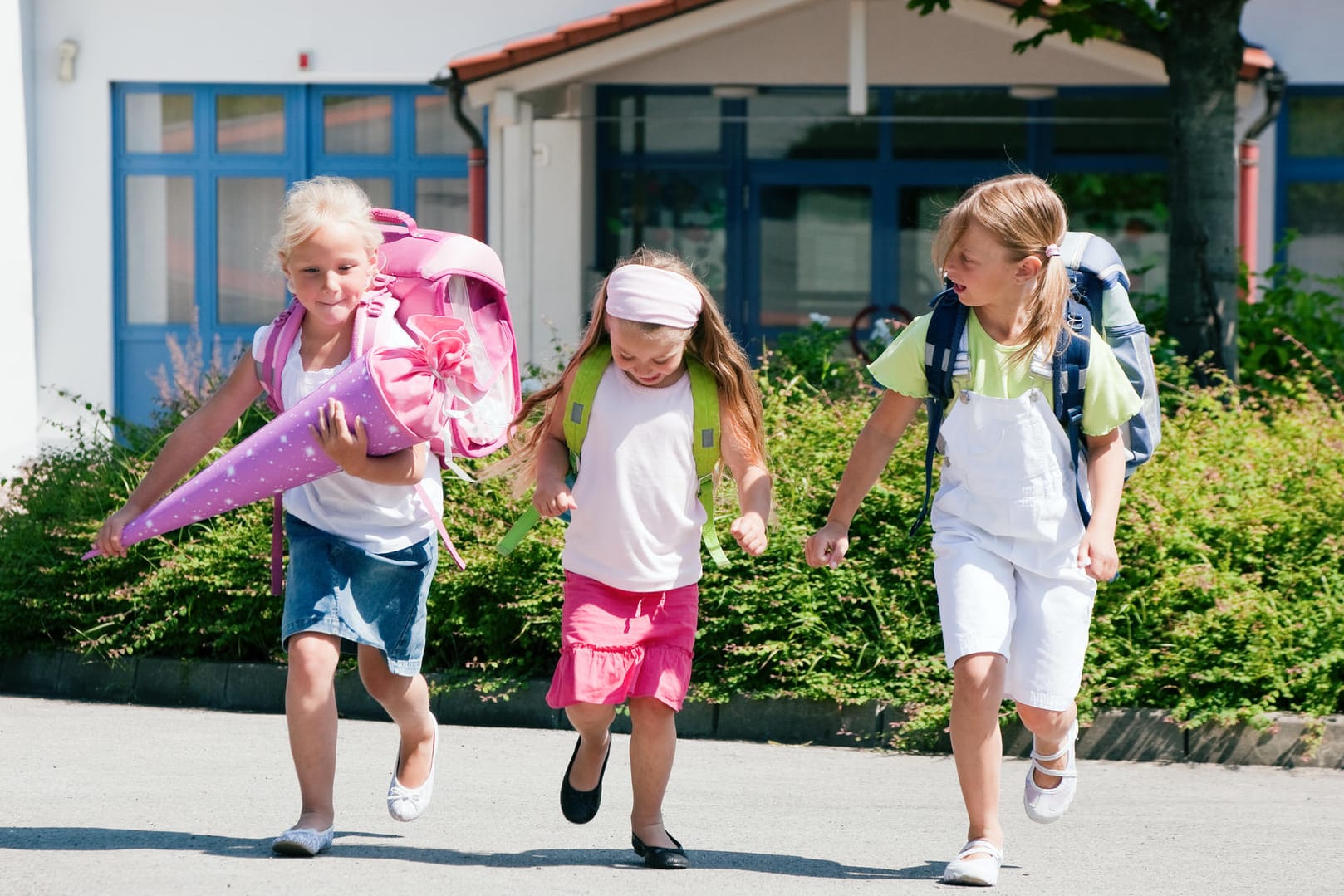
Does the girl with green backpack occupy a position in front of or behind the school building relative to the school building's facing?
in front

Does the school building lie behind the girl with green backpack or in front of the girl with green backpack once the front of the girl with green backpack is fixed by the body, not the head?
behind

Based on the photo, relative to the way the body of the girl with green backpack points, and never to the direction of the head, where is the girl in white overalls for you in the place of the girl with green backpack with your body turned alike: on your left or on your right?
on your left

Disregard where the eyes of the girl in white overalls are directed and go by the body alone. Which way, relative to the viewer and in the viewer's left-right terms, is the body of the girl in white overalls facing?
facing the viewer

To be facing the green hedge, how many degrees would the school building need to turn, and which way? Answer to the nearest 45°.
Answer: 0° — it already faces it

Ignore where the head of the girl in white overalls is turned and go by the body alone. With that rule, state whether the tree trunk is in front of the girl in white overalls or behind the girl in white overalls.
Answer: behind

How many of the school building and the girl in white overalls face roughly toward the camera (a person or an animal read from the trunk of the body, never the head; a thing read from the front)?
2

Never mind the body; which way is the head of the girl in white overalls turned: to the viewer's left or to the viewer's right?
to the viewer's left

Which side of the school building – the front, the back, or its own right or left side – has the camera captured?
front

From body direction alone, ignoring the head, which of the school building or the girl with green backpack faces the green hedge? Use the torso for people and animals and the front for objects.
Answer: the school building

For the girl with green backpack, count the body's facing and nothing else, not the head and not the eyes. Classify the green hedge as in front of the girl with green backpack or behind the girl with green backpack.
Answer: behind

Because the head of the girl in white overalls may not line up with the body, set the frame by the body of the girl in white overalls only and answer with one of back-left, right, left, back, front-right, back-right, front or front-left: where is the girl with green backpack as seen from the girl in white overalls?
right
